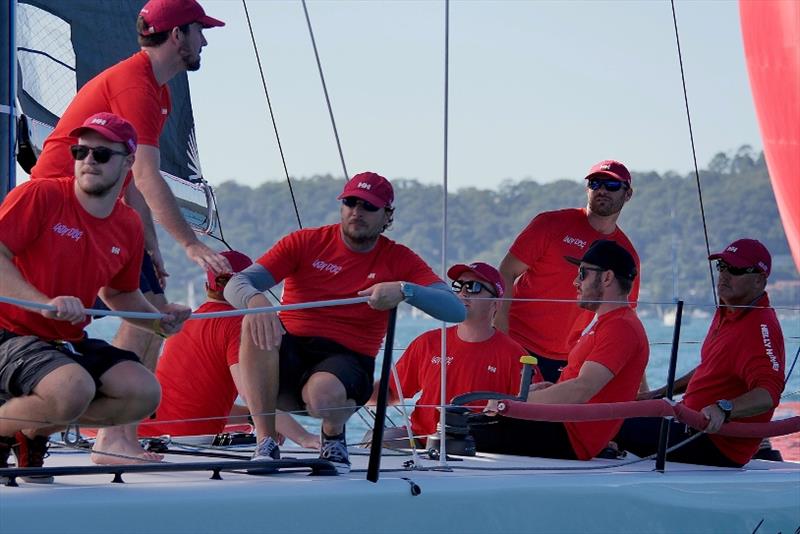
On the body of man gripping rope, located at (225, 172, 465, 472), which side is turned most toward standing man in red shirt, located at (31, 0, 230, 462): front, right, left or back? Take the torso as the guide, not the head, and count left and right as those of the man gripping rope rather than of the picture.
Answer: right

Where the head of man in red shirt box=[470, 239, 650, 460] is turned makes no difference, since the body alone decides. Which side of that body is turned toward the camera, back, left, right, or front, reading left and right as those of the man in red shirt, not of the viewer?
left

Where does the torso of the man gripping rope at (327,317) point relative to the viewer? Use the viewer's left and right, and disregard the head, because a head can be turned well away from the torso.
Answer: facing the viewer

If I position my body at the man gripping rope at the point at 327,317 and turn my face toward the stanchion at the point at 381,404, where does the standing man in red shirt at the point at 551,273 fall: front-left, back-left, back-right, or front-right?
back-left

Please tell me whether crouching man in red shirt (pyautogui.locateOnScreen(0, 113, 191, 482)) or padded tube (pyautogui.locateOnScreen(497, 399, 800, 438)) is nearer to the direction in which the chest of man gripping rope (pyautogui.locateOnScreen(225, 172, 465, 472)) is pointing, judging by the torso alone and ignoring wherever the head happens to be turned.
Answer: the crouching man in red shirt

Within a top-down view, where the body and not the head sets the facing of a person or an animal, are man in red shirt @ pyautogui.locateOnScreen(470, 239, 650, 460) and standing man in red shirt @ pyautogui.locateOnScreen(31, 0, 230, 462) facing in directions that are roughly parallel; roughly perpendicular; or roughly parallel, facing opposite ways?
roughly parallel, facing opposite ways

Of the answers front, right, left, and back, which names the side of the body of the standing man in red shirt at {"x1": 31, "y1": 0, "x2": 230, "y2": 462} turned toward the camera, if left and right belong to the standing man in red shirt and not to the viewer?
right

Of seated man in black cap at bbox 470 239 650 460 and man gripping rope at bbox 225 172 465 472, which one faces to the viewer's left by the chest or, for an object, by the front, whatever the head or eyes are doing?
the seated man in black cap

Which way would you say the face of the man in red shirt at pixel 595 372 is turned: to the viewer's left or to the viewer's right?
to the viewer's left

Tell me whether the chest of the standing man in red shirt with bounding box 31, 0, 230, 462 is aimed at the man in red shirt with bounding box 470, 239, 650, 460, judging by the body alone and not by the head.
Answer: yes

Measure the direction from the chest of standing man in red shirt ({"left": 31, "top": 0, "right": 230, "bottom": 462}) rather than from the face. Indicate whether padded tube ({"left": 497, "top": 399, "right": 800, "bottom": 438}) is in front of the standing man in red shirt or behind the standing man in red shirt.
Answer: in front

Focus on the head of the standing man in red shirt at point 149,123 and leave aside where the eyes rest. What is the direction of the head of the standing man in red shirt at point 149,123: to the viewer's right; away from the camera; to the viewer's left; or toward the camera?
to the viewer's right

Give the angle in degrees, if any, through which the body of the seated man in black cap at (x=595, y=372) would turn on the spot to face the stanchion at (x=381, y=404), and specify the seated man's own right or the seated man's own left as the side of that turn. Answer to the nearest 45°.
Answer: approximately 45° to the seated man's own left

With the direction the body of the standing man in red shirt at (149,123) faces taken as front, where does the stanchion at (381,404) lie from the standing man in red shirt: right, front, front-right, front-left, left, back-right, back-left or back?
front-right

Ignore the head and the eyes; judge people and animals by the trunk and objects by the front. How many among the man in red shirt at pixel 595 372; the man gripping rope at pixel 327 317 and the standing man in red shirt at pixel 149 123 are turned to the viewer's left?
1
